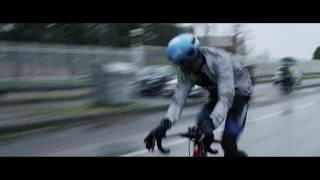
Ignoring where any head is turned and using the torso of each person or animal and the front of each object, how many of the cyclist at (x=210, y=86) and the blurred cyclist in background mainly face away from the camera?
0

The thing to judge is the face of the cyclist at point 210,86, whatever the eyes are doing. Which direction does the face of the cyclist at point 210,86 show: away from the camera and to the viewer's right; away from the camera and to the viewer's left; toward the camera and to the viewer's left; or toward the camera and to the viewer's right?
toward the camera and to the viewer's left

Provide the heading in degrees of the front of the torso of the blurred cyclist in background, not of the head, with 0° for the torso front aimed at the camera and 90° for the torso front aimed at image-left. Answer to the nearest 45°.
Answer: approximately 0°

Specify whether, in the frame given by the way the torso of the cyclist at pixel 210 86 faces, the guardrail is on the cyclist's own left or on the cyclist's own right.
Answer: on the cyclist's own right

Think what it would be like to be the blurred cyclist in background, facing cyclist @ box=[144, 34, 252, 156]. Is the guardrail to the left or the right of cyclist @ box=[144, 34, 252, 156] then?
right

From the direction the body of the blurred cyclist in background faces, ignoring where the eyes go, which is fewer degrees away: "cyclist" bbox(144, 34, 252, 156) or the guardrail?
the cyclist

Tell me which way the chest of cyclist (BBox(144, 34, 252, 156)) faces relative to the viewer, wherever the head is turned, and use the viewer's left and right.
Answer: facing the viewer and to the left of the viewer

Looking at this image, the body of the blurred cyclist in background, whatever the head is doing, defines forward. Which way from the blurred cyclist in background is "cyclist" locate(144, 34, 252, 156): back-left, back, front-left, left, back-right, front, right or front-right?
front
